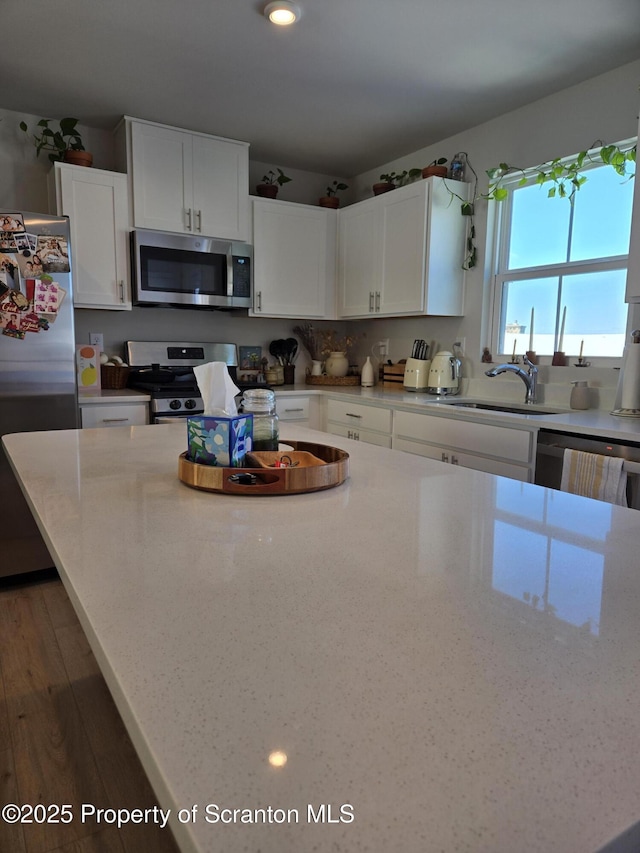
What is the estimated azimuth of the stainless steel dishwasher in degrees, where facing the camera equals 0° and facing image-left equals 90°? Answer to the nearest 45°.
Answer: approximately 45°

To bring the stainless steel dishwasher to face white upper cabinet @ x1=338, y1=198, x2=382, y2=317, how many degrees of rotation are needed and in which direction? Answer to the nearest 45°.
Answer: approximately 90° to its right

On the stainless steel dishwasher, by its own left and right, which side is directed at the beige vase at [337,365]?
right

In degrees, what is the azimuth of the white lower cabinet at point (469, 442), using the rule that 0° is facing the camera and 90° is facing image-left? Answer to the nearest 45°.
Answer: approximately 45°

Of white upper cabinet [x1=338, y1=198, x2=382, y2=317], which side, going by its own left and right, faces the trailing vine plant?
left

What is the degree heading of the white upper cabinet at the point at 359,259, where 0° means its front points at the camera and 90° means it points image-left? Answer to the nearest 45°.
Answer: approximately 45°

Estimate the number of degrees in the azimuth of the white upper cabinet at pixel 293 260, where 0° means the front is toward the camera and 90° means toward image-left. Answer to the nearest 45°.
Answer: approximately 315°

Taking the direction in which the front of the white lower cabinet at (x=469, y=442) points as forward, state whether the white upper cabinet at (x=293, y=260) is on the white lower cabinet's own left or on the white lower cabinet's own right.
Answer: on the white lower cabinet's own right

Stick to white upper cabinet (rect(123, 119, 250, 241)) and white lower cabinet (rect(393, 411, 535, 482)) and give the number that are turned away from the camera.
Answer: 0

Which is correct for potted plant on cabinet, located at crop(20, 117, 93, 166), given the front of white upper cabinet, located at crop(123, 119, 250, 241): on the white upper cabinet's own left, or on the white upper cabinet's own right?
on the white upper cabinet's own right

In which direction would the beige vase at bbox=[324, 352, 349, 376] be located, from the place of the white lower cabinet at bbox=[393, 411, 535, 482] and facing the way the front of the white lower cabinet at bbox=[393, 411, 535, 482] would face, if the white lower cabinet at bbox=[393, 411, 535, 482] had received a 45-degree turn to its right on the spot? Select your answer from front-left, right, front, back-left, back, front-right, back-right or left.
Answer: front-right

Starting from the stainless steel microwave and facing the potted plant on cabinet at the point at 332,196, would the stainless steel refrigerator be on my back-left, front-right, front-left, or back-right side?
back-right
